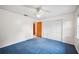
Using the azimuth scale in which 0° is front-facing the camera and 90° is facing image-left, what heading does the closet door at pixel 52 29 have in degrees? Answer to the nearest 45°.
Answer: approximately 45°
